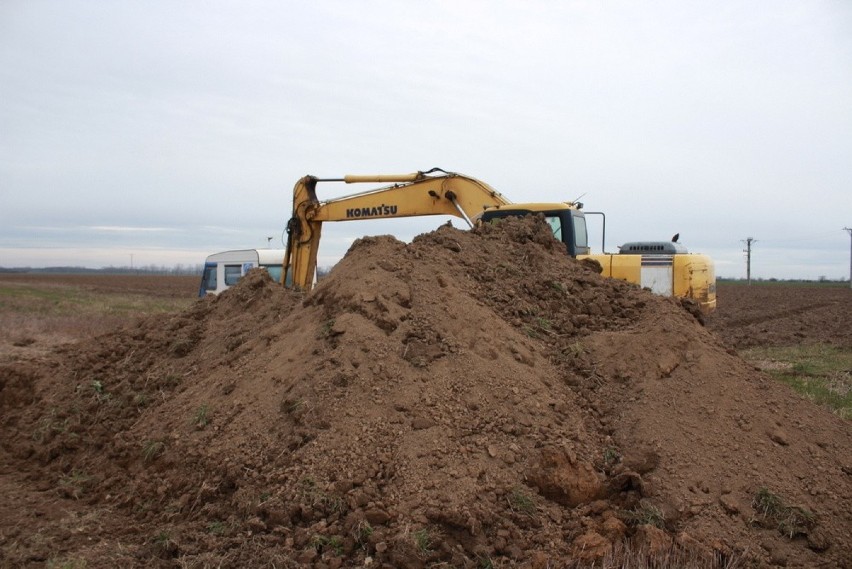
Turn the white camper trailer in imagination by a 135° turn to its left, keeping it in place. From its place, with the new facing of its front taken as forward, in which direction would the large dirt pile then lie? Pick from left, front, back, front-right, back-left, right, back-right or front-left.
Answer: front-right

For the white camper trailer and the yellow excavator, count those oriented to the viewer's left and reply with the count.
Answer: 2

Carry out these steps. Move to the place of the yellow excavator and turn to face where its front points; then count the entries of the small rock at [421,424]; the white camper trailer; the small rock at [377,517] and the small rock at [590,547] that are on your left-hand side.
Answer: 3

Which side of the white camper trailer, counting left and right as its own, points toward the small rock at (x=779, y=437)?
left

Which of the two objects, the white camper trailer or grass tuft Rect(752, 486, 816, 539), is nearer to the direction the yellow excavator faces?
the white camper trailer

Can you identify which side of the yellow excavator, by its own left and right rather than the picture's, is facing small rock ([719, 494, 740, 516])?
left

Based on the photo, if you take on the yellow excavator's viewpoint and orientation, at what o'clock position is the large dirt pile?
The large dirt pile is roughly at 9 o'clock from the yellow excavator.

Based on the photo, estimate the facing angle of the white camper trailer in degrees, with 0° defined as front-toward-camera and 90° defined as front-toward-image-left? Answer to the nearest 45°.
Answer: approximately 90°

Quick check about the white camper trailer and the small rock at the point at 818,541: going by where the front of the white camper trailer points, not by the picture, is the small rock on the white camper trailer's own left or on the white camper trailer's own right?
on the white camper trailer's own left

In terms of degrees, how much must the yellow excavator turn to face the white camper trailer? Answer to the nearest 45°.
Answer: approximately 45° to its right

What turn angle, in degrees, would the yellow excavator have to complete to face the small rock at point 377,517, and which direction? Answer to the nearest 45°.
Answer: approximately 90° to its left

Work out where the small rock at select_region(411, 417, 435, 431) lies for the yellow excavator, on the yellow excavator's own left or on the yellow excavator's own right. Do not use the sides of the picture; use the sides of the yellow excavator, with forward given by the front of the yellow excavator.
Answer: on the yellow excavator's own left

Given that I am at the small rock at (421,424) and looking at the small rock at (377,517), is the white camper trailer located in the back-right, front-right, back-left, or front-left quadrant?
back-right

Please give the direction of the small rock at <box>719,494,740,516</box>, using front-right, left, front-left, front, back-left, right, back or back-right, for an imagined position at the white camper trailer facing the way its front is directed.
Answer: left

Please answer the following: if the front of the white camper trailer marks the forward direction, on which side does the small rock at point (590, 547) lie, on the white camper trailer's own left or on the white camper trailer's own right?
on the white camper trailer's own left

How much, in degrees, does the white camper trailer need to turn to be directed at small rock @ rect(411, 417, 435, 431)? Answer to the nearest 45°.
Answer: approximately 90° to its left

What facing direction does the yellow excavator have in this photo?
to the viewer's left
